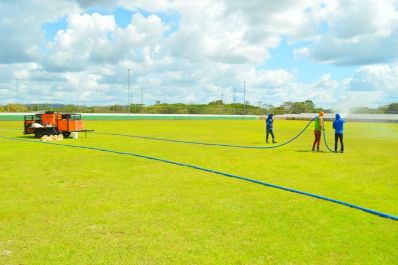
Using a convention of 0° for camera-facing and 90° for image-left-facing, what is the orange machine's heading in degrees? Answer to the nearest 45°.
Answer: approximately 270°
